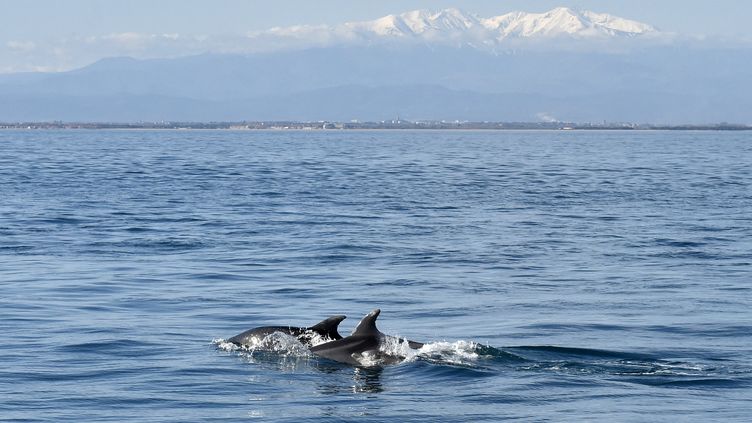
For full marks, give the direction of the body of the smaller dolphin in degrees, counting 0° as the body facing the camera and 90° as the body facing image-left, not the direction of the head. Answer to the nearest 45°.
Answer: approximately 90°

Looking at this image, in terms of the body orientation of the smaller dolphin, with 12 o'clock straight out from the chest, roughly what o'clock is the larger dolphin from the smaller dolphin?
The larger dolphin is roughly at 7 o'clock from the smaller dolphin.

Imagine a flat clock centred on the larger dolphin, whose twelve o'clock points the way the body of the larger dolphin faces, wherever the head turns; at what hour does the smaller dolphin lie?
The smaller dolphin is roughly at 1 o'clock from the larger dolphin.

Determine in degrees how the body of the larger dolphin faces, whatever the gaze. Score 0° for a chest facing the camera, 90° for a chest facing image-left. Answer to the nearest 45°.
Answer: approximately 90°

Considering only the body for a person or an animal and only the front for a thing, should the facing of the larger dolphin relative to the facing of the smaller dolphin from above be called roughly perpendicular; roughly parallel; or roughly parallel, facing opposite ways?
roughly parallel

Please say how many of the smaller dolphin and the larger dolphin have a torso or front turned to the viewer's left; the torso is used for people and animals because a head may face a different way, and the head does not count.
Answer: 2
